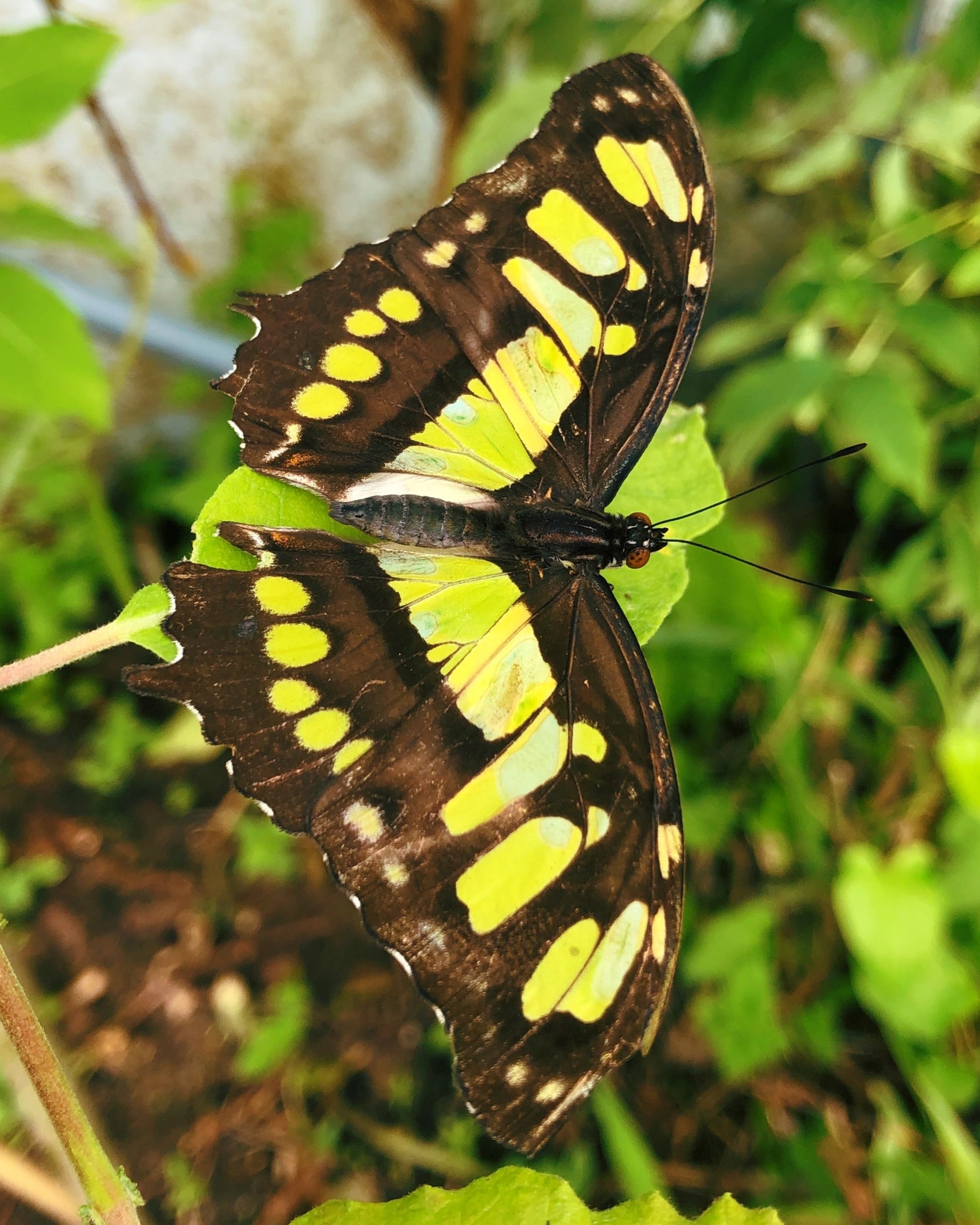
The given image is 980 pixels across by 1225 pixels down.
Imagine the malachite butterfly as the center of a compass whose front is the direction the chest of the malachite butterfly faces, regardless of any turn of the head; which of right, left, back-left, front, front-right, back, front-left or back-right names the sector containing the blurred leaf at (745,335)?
front-left

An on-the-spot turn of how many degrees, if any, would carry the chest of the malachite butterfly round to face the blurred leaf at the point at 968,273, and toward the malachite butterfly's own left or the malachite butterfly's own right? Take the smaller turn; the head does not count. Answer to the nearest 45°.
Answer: approximately 45° to the malachite butterfly's own left

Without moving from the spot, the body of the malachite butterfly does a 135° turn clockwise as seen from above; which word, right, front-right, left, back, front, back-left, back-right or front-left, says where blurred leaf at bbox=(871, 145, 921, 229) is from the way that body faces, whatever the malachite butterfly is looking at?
back

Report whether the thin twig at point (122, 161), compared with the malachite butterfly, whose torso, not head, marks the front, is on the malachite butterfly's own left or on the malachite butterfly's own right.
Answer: on the malachite butterfly's own left

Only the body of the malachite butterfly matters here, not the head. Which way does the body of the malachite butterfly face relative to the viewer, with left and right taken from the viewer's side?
facing to the right of the viewer
